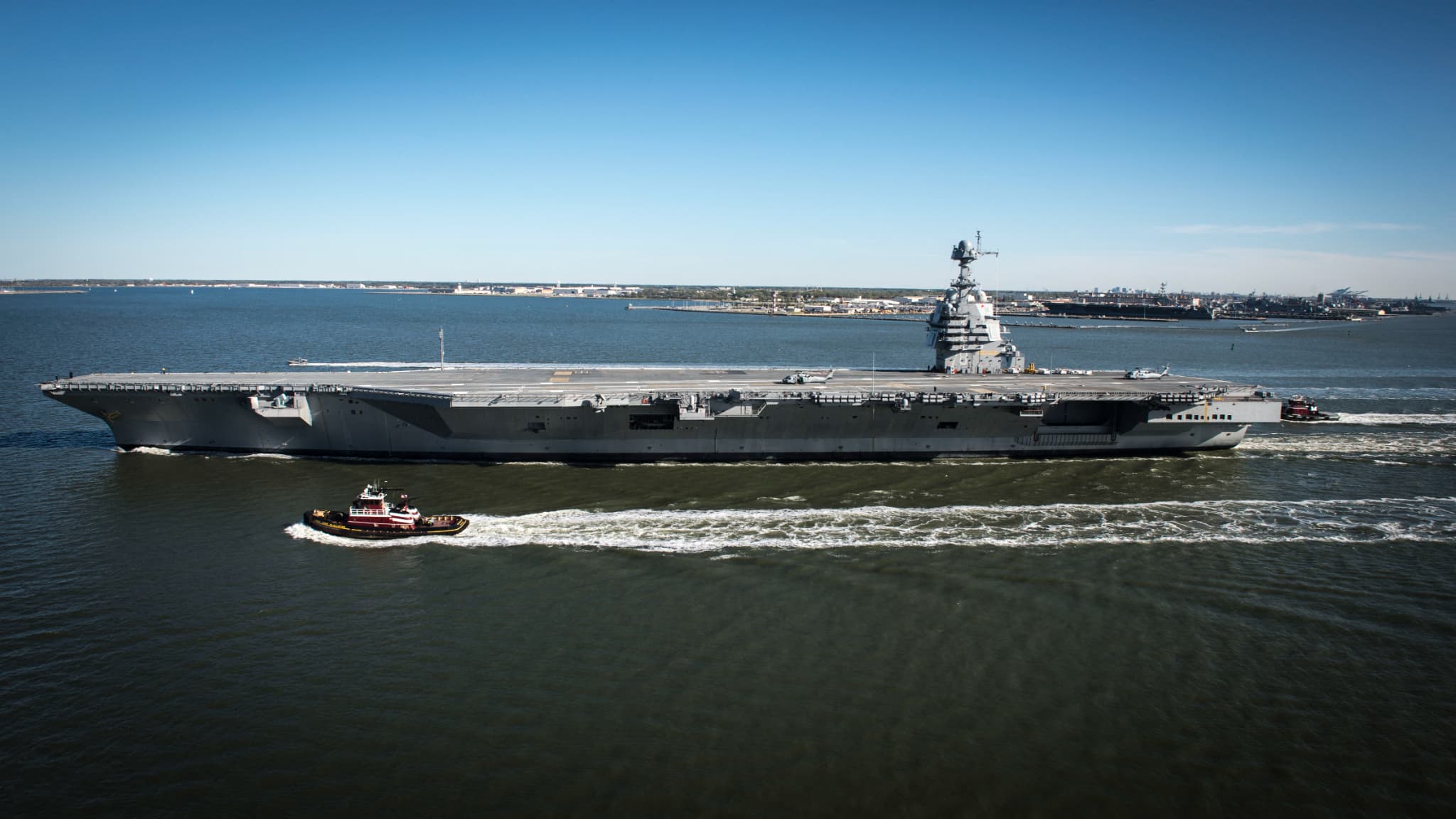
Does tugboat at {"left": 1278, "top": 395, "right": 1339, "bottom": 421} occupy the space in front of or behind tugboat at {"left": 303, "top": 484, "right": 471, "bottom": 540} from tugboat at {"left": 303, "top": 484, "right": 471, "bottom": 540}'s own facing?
behind

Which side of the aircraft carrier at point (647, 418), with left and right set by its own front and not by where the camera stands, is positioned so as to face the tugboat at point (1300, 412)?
back

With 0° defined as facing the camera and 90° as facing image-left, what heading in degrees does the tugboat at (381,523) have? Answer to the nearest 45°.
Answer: approximately 90°

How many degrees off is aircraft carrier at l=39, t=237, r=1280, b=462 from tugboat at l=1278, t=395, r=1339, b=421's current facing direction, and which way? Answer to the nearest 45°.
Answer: approximately 45° to its left

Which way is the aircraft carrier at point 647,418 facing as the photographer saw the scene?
facing to the left of the viewer

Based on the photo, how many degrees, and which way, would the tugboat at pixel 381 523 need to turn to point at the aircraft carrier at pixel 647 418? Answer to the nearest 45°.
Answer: approximately 135° to its right

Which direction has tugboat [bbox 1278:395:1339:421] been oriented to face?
to the viewer's left
